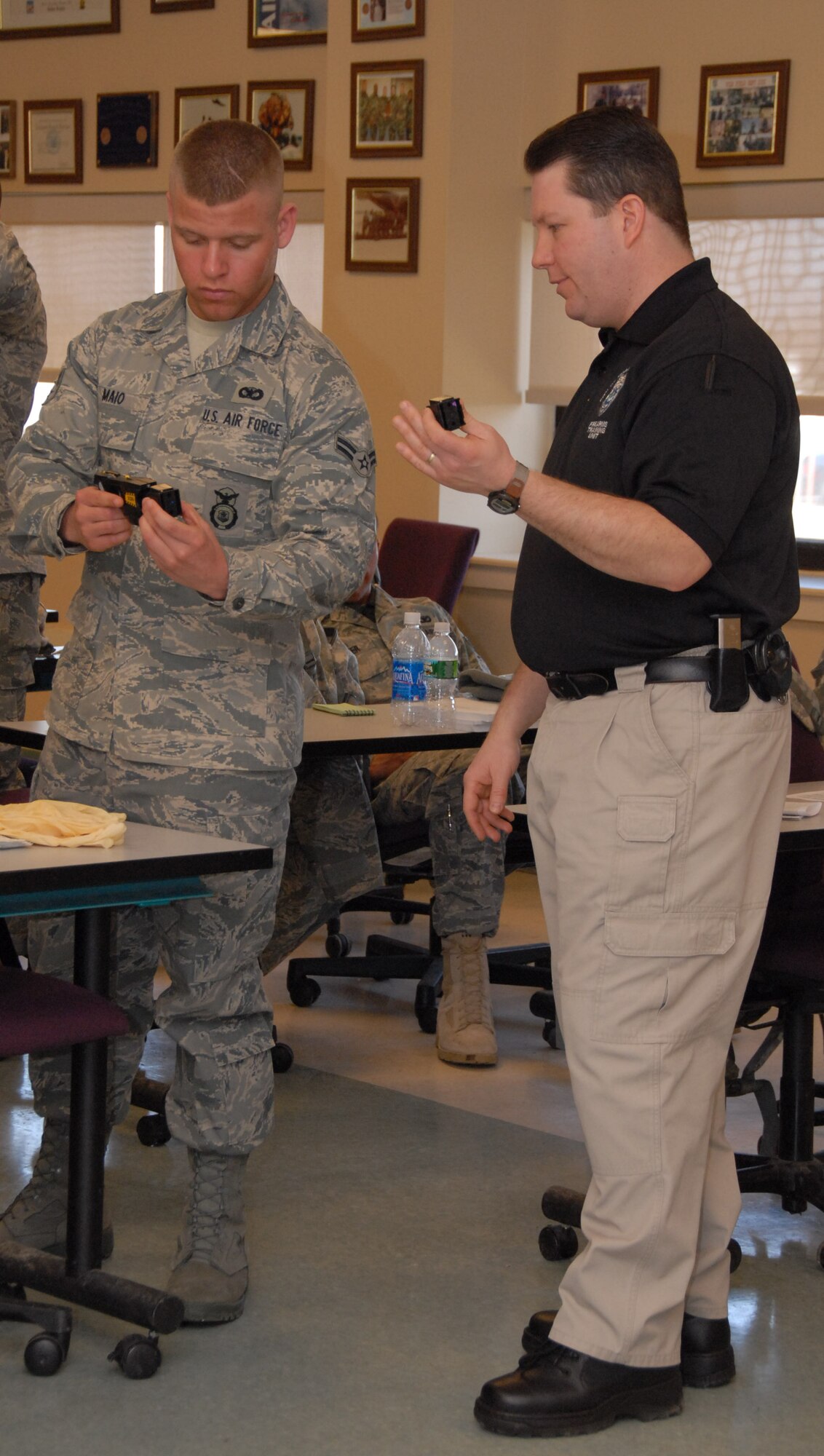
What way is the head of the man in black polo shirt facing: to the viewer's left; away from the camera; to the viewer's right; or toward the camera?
to the viewer's left

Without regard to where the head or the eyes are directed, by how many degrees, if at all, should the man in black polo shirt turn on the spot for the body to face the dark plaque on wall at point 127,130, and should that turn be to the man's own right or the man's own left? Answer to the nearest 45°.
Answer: approximately 90° to the man's own right

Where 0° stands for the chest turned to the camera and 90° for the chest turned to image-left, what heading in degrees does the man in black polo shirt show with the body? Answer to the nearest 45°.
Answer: approximately 90°

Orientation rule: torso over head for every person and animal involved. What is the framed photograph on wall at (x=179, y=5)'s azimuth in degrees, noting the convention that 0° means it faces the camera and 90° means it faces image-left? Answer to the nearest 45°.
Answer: approximately 0°

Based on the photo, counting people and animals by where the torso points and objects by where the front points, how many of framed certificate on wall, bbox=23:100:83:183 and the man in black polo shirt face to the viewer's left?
1

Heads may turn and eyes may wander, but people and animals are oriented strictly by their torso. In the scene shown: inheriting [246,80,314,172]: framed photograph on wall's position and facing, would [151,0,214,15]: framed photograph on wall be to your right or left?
on your right

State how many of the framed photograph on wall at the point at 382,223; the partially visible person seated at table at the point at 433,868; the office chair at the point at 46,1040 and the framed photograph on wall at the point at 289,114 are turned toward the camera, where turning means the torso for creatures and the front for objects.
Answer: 3
